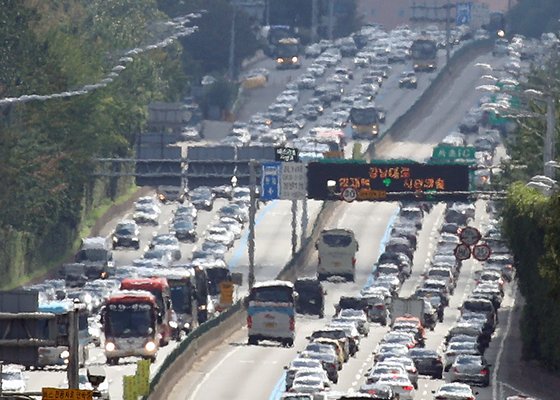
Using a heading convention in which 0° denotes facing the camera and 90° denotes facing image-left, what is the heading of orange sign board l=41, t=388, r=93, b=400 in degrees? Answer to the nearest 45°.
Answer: approximately 0°
